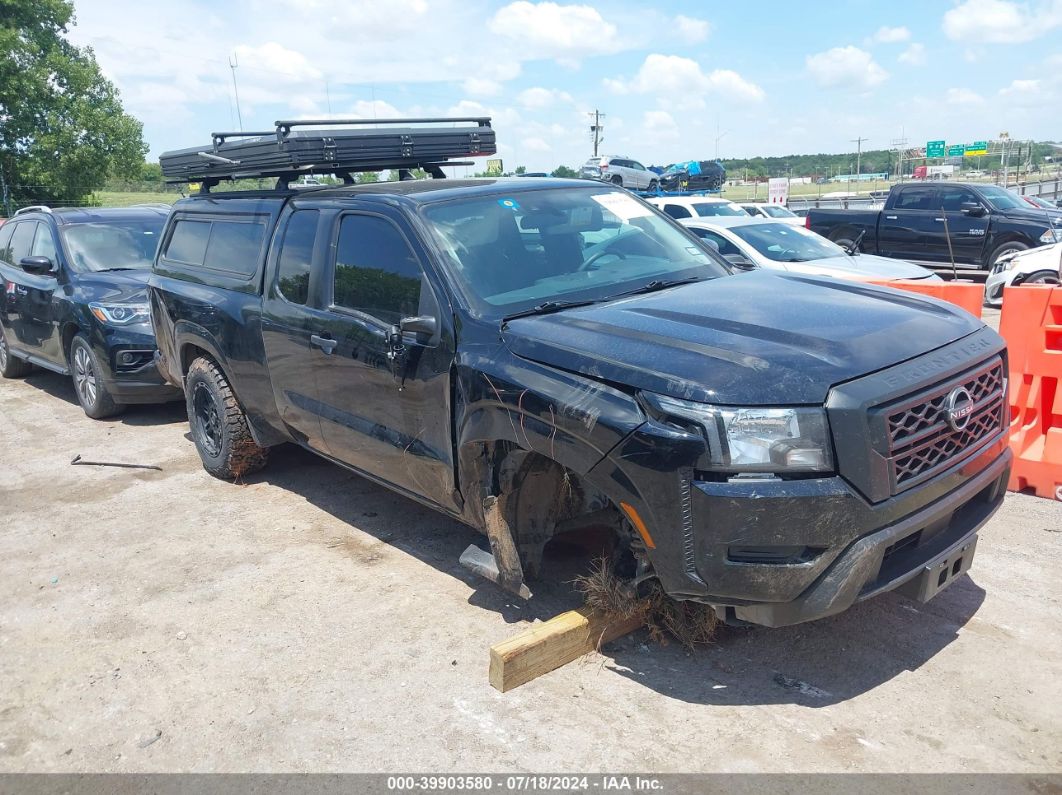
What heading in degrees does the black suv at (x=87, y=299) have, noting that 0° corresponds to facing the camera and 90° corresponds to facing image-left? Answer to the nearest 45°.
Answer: approximately 315°

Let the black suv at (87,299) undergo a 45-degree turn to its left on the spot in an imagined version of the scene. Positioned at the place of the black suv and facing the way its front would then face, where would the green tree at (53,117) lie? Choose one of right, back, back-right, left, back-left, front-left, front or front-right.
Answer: left

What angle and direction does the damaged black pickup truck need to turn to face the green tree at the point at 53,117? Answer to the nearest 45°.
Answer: approximately 180°

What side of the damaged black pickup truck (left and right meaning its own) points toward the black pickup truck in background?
left

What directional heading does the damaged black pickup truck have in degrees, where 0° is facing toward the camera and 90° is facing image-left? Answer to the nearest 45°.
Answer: approximately 315°

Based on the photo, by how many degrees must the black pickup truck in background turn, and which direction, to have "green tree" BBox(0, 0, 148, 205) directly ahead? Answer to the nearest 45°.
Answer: approximately 135° to its right

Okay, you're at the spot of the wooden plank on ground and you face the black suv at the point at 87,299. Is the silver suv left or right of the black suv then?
right

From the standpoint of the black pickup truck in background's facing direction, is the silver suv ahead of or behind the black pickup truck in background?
behind

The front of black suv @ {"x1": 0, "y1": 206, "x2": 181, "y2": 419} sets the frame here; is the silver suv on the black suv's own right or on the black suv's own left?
on the black suv's own left

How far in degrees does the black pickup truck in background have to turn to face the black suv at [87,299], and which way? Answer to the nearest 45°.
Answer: approximately 90° to its right

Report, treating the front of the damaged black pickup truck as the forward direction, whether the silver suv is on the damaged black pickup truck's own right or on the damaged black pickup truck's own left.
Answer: on the damaged black pickup truck's own left
